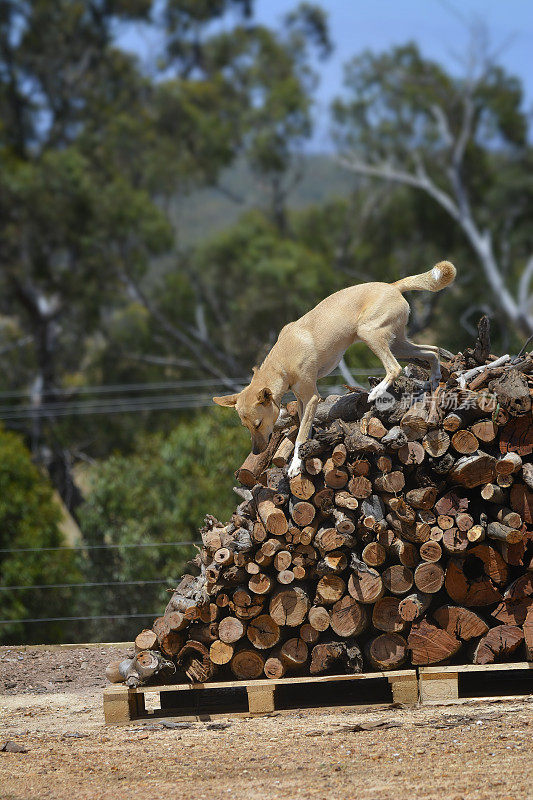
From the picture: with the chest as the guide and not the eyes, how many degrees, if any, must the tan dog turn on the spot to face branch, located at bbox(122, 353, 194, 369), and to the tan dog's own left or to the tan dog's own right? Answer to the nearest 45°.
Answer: approximately 90° to the tan dog's own right

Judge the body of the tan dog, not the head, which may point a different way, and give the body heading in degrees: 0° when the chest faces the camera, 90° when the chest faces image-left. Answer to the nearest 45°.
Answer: approximately 90°

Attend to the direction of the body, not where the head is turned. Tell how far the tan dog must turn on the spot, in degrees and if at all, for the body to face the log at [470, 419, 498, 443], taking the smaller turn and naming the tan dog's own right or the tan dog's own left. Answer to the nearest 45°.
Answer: approximately 180°

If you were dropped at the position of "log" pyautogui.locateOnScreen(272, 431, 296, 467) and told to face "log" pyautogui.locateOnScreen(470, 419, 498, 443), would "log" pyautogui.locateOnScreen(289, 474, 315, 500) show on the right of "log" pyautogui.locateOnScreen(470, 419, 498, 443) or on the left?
right
